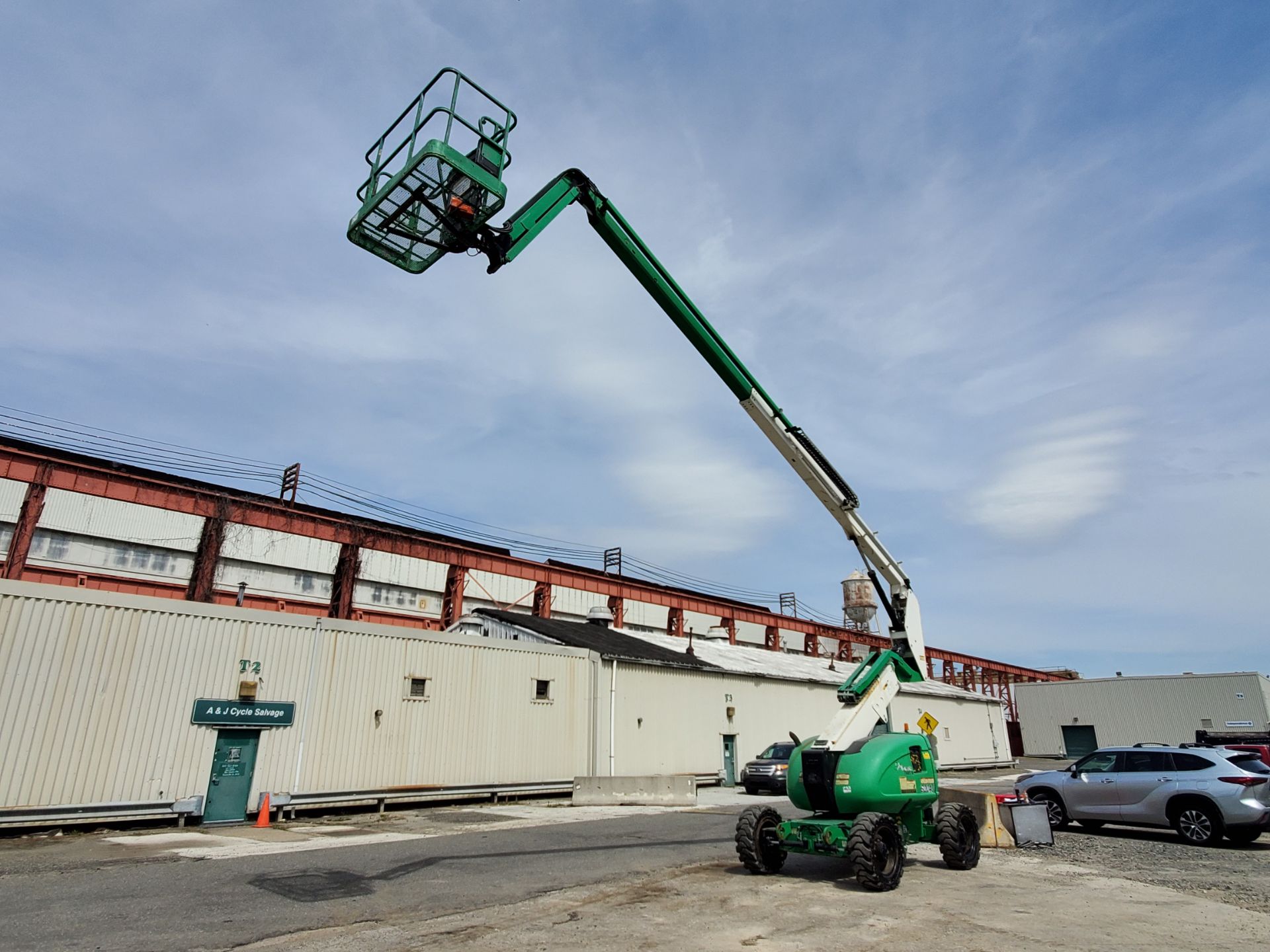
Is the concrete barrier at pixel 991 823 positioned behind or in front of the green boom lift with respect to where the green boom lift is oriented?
behind

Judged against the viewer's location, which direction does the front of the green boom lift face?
facing the viewer and to the left of the viewer

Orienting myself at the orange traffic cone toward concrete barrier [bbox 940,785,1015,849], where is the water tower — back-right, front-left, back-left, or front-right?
front-left

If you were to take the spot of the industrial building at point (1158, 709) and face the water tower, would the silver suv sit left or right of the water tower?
left

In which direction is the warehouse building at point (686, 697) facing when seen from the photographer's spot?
facing the viewer and to the right of the viewer

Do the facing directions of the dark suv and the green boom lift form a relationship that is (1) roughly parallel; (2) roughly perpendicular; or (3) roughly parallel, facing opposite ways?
roughly parallel

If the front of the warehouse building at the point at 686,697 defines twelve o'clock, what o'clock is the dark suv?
The dark suv is roughly at 12 o'clock from the warehouse building.

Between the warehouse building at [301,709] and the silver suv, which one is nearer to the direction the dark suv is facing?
the warehouse building

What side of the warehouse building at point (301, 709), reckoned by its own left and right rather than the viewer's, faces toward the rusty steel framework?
back

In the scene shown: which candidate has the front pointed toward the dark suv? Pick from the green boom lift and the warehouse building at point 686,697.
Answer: the warehouse building

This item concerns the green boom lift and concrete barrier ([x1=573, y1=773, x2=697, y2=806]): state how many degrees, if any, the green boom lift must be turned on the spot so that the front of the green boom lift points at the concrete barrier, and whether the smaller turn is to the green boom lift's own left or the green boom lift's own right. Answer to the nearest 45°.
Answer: approximately 135° to the green boom lift's own right

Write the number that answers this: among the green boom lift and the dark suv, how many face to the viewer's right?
0

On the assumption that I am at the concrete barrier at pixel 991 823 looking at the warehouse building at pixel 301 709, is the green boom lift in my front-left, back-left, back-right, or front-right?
front-left

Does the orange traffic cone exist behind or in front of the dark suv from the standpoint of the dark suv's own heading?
in front
